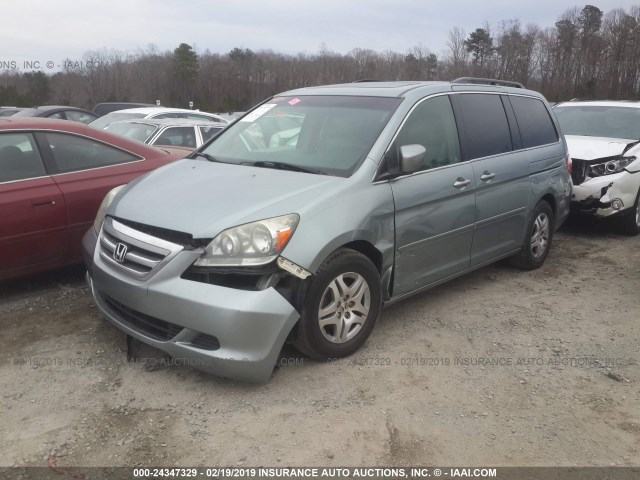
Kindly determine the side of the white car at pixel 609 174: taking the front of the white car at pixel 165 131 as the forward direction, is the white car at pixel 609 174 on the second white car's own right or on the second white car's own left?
on the second white car's own left

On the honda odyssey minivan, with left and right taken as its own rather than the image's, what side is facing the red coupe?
right

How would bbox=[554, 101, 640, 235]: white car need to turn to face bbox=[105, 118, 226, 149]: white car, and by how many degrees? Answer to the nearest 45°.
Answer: approximately 45° to its right

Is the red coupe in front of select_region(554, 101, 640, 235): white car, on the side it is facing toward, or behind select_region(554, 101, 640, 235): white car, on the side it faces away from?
in front

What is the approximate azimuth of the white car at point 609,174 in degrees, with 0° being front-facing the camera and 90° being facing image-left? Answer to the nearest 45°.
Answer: approximately 45°

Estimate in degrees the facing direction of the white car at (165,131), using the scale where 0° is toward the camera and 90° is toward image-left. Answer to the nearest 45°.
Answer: approximately 45°

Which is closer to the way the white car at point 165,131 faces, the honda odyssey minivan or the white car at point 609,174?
the honda odyssey minivan

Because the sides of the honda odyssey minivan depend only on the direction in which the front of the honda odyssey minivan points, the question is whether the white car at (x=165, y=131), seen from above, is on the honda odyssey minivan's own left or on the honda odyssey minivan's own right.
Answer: on the honda odyssey minivan's own right

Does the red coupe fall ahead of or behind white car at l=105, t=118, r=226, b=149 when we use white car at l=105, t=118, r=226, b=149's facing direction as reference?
ahead

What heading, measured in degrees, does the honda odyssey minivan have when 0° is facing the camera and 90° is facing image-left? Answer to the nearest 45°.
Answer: approximately 45°

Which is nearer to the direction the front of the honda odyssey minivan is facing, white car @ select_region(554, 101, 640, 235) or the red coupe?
the red coupe

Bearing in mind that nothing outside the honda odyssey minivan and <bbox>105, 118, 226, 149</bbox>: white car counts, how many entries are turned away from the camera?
0
